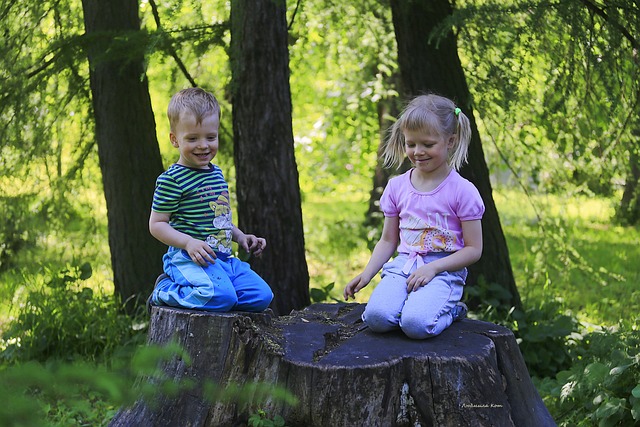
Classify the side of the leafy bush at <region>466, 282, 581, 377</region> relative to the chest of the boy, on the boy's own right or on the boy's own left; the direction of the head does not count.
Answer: on the boy's own left

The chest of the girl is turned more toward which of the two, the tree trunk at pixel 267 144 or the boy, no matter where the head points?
the boy

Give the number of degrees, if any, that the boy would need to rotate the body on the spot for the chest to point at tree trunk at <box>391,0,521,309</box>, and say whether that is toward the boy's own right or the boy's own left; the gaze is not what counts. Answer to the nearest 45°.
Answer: approximately 90° to the boy's own left

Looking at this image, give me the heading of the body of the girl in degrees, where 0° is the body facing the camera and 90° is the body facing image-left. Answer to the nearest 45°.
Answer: approximately 45°

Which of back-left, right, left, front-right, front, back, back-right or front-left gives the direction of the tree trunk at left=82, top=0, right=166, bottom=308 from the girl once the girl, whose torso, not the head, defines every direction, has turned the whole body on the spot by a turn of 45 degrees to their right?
front-right

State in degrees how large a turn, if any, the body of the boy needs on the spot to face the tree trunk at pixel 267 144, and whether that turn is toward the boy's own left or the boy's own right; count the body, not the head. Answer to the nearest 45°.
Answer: approximately 135° to the boy's own left

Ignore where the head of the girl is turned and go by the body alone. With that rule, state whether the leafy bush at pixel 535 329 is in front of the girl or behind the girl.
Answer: behind

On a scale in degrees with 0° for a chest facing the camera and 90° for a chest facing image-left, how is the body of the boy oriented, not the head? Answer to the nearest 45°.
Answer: approximately 315°
